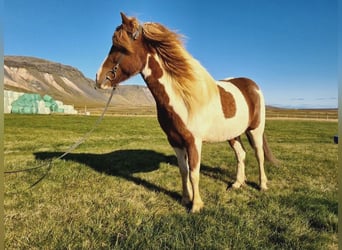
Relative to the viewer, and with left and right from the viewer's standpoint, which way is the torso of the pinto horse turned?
facing the viewer and to the left of the viewer

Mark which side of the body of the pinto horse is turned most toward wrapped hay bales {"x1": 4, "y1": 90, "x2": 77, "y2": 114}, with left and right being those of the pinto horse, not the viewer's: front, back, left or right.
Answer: right
